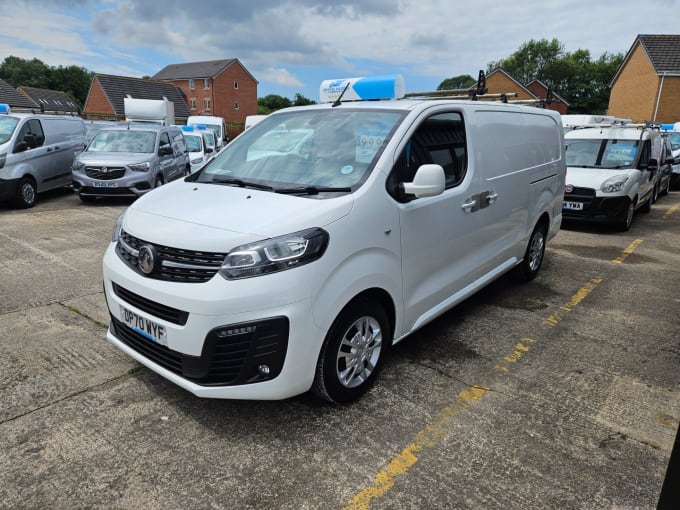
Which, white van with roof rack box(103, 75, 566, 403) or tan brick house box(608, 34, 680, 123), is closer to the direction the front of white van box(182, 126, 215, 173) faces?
the white van with roof rack

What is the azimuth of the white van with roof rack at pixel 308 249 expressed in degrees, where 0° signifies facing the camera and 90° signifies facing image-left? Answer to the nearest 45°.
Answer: approximately 45°

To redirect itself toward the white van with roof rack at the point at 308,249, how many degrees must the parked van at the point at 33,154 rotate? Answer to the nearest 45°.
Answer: approximately 45° to its left

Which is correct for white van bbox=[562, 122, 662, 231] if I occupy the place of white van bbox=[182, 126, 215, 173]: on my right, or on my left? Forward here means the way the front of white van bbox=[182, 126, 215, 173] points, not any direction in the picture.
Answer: on my left

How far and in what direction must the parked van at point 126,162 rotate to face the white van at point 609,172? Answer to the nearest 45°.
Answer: approximately 90° to its left

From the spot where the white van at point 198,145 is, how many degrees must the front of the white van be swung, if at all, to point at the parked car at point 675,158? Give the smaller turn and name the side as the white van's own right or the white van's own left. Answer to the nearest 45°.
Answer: approximately 135° to the white van's own left

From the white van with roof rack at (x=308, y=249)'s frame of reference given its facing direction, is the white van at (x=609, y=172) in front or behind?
behind

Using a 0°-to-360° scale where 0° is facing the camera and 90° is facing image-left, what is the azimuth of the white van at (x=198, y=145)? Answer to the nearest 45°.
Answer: approximately 45°

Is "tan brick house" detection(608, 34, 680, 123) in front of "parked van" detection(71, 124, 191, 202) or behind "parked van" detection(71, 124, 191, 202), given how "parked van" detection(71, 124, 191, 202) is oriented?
behind

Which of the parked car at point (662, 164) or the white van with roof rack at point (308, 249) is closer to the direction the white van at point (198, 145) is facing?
the white van with roof rack

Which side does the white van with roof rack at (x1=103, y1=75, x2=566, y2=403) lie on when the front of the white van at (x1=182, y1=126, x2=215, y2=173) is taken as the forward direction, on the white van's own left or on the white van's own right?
on the white van's own left
